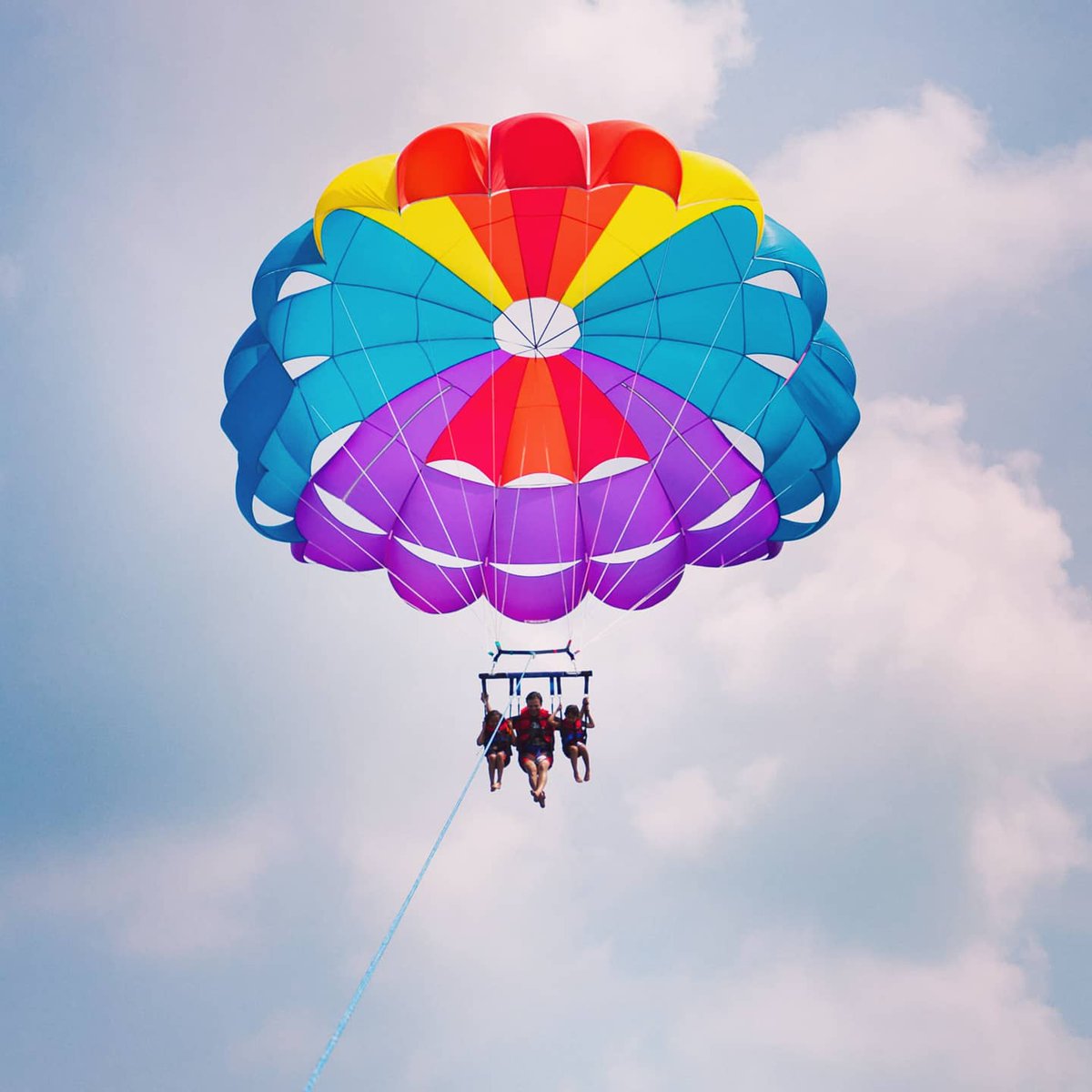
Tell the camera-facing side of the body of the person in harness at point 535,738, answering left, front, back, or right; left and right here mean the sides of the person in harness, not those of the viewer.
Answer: front
